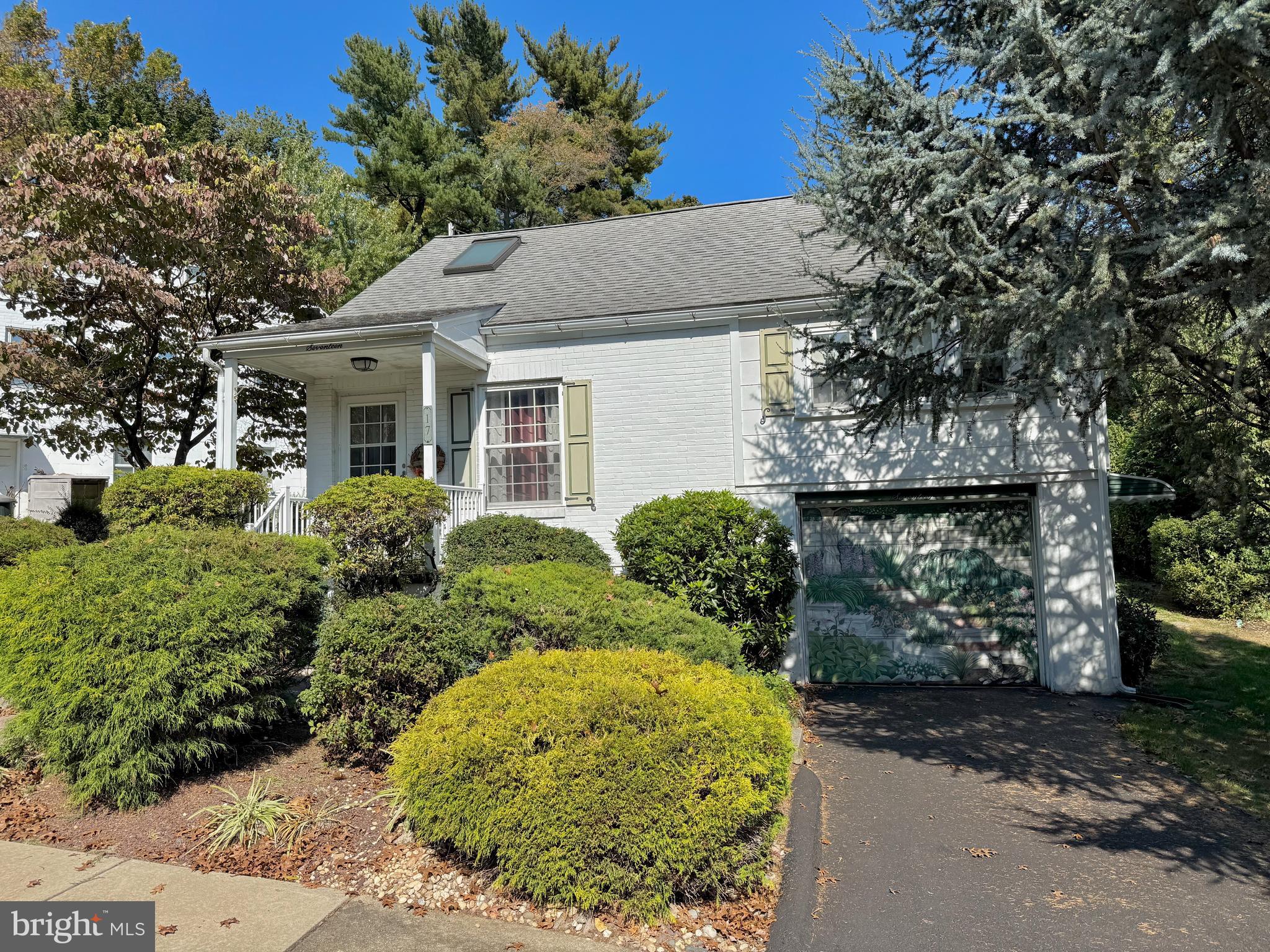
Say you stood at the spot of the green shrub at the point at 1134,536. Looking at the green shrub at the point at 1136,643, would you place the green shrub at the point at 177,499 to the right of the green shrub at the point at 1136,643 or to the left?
right

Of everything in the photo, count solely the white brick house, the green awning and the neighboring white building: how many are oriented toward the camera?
2

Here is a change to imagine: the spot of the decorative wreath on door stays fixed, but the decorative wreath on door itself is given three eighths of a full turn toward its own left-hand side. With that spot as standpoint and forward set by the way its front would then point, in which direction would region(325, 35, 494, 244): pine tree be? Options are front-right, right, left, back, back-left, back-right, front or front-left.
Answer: front-left

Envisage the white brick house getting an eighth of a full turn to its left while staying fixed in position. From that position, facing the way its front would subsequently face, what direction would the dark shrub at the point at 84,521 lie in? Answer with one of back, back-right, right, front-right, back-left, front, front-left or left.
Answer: back-right

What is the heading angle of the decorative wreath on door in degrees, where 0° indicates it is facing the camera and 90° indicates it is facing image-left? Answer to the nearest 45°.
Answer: approximately 0°

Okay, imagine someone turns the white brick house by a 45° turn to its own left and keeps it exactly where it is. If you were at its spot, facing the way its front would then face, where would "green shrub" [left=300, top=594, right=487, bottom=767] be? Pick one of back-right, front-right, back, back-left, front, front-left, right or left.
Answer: right

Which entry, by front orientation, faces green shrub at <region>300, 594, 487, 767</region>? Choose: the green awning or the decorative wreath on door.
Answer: the decorative wreath on door

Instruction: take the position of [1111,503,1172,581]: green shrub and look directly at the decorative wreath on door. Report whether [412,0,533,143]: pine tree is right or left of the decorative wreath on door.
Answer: right

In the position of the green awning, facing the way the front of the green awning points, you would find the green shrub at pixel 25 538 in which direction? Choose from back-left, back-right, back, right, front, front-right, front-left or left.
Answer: back-right

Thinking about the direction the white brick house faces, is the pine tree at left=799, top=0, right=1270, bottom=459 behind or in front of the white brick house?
in front

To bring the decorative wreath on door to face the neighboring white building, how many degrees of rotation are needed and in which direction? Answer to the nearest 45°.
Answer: approximately 135° to its right

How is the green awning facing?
to the viewer's right

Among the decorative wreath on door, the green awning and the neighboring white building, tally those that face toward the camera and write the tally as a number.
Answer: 2

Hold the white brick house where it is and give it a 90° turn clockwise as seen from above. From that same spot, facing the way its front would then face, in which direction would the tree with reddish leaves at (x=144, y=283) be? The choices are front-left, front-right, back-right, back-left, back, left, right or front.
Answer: front

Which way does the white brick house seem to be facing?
toward the camera

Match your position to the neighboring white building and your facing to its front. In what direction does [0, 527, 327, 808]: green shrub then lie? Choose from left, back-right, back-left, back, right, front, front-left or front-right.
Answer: front
